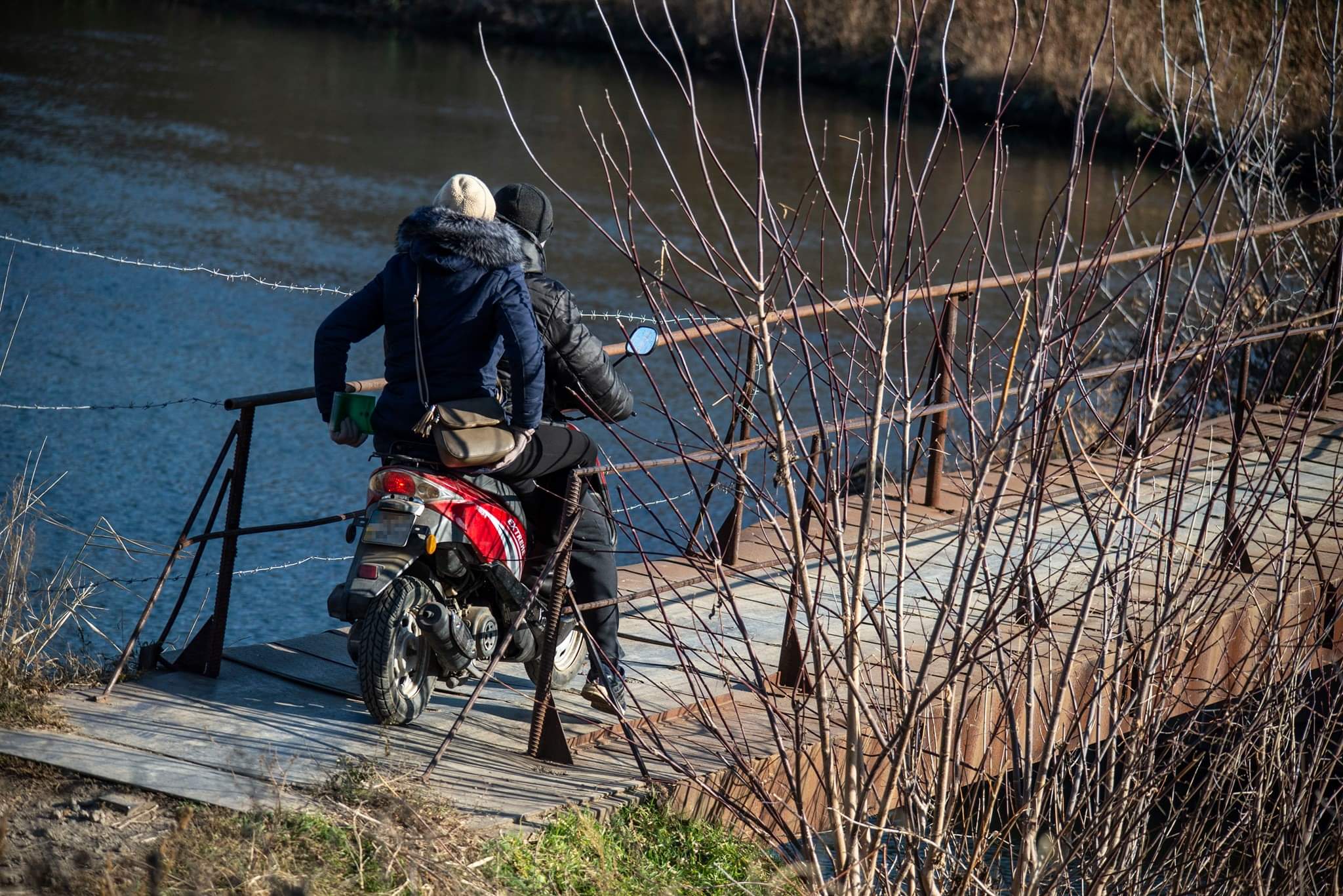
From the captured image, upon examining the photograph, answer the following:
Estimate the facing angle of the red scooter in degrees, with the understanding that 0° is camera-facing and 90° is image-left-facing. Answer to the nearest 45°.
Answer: approximately 225°

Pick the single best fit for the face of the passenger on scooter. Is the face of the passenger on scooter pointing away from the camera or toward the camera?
away from the camera

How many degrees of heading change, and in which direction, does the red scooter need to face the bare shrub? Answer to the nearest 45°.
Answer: approximately 90° to its right

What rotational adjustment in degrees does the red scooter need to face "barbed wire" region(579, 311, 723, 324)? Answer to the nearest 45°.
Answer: approximately 45° to its left
